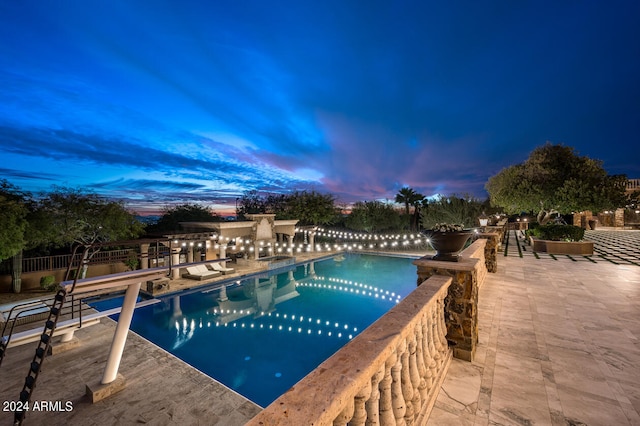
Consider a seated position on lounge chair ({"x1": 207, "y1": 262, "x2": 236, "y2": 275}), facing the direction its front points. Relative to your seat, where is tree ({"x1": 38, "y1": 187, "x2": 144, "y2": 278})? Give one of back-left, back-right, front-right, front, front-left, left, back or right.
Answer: back-right

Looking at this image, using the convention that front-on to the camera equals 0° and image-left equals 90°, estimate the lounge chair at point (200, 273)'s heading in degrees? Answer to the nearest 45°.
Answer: approximately 315°

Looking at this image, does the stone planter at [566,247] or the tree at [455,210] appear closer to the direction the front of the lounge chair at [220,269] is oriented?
the stone planter

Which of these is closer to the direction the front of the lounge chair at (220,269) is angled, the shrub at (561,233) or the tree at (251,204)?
the shrub

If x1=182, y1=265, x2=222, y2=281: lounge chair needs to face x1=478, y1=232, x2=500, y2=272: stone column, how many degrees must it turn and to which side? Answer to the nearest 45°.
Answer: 0° — it already faces it

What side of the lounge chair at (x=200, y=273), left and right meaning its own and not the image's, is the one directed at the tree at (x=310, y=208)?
left

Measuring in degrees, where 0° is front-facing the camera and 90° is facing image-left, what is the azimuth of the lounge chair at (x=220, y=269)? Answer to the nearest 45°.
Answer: approximately 315°

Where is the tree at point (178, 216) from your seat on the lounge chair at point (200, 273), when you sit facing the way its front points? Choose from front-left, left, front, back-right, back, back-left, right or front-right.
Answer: back-left

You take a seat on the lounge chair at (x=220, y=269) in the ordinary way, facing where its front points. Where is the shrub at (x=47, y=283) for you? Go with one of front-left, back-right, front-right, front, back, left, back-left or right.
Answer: back-right

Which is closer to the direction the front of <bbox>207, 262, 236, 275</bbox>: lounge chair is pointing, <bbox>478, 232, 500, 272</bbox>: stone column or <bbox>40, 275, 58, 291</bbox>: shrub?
the stone column
